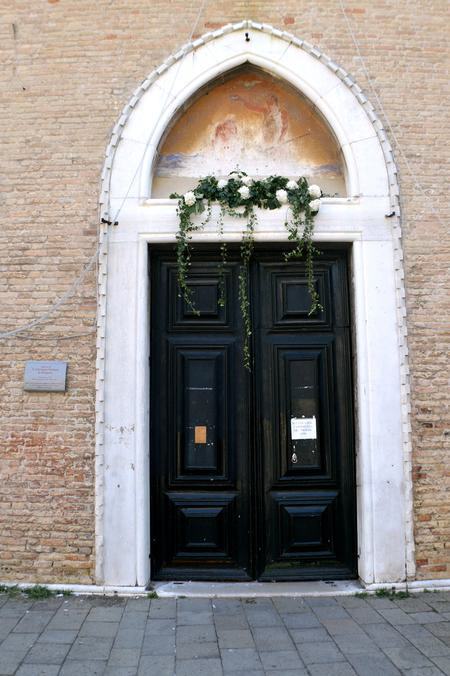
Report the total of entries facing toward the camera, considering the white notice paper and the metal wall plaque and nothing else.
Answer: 2

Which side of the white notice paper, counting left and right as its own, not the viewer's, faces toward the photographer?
front

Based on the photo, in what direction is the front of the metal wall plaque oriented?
toward the camera

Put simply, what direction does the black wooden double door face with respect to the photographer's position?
facing the viewer

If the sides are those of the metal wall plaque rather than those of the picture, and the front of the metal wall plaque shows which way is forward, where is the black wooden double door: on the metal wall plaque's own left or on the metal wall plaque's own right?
on the metal wall plaque's own left

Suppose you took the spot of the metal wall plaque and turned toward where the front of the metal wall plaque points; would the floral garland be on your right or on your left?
on your left

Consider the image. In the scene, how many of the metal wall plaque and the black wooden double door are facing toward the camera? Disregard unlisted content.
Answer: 2
